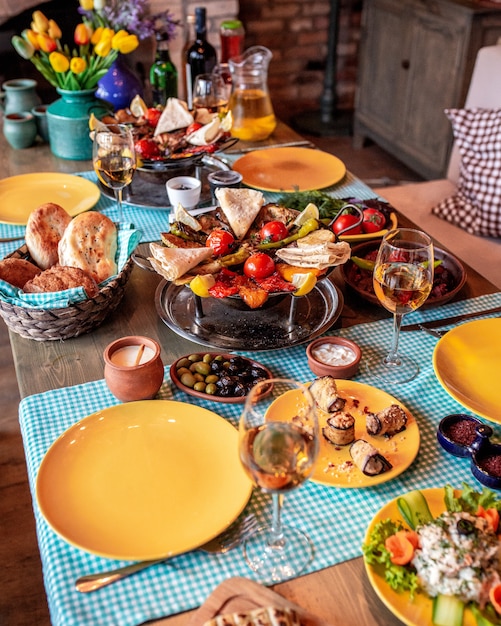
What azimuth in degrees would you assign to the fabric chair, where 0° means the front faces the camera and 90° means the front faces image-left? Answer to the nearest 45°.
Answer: approximately 45°

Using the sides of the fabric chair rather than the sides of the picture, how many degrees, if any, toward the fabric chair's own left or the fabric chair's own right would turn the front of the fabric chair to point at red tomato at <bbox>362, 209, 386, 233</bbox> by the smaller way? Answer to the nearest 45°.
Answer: approximately 45° to the fabric chair's own left

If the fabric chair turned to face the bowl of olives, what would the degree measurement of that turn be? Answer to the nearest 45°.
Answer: approximately 45° to its left

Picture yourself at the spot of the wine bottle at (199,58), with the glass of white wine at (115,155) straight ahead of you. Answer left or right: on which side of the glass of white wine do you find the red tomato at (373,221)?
left

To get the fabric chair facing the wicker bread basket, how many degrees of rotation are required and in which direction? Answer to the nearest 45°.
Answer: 0° — it already faces it

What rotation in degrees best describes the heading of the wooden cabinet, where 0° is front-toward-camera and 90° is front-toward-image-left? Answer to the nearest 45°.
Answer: approximately 45°
